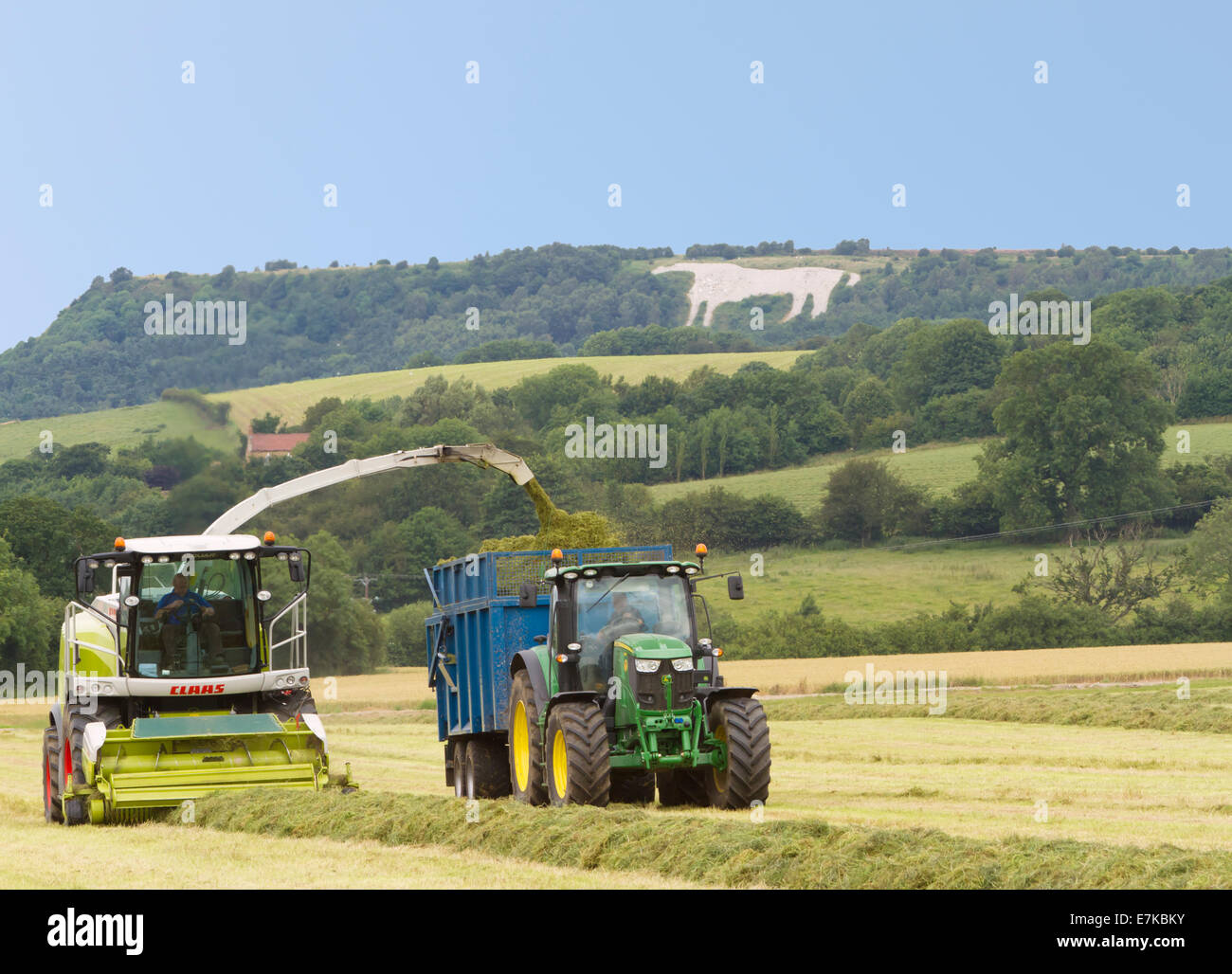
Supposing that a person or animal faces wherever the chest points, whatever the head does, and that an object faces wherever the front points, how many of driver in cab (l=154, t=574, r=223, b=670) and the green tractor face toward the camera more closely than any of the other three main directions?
2

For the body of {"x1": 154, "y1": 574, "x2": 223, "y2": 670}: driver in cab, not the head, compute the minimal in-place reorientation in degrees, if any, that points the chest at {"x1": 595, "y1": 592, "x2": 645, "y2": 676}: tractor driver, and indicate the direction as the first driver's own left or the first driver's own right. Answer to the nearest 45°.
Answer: approximately 45° to the first driver's own left

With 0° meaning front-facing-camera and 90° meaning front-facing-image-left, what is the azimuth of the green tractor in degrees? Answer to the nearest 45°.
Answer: approximately 0°

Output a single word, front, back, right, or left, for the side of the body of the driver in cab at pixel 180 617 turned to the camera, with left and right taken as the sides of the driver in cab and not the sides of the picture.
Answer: front

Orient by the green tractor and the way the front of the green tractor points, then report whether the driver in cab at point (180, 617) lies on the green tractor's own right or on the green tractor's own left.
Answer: on the green tractor's own right

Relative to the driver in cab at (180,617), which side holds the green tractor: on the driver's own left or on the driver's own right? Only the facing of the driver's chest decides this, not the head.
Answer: on the driver's own left
